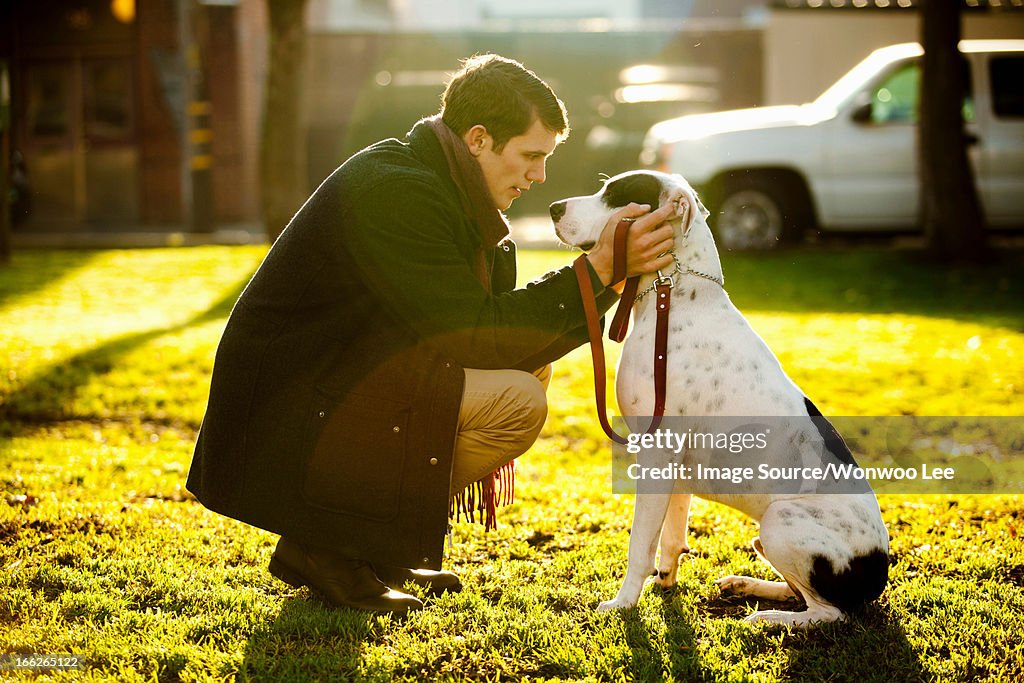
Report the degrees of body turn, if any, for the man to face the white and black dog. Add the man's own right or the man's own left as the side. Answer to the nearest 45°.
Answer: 0° — they already face it

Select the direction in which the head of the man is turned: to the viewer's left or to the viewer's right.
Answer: to the viewer's right

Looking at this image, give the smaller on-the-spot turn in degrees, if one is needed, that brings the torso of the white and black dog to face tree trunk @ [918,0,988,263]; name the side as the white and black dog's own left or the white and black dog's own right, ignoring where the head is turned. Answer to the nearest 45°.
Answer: approximately 90° to the white and black dog's own right

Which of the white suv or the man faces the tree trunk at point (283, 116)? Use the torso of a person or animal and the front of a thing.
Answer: the white suv

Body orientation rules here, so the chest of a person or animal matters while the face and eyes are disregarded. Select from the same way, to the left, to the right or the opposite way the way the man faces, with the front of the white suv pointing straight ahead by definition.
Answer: the opposite way

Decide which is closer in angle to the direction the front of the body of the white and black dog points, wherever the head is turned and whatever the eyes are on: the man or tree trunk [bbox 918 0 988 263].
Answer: the man

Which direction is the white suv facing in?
to the viewer's left

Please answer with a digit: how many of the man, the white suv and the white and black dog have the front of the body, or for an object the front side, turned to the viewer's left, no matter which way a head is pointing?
2

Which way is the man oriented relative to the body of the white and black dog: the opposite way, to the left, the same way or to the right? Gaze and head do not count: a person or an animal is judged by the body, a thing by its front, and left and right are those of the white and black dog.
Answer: the opposite way

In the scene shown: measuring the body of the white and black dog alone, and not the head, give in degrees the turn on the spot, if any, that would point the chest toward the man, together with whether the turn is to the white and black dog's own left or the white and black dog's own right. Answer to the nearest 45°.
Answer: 0° — it already faces them

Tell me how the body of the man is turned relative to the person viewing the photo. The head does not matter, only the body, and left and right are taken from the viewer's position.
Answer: facing to the right of the viewer

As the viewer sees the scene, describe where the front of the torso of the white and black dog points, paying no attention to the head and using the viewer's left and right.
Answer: facing to the left of the viewer

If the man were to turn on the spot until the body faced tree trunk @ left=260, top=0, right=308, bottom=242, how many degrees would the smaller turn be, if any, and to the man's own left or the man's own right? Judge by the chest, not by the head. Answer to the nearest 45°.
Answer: approximately 90° to the man's own left

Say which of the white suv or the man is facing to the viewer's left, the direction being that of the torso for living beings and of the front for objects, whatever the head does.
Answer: the white suv

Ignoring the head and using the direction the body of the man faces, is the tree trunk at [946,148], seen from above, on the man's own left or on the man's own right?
on the man's own left

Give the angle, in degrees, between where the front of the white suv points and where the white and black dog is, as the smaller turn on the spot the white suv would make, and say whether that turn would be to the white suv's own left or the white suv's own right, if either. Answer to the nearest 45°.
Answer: approximately 90° to the white suv's own left
